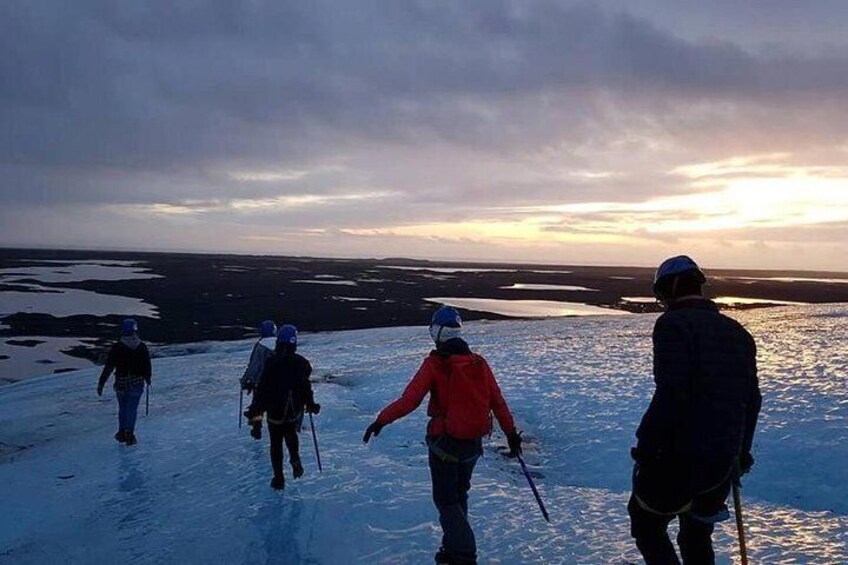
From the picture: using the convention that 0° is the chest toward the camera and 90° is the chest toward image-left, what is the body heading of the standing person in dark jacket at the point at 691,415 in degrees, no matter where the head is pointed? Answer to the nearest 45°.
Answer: approximately 135°

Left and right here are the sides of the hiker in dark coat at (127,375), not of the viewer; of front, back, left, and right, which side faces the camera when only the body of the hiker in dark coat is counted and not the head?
back

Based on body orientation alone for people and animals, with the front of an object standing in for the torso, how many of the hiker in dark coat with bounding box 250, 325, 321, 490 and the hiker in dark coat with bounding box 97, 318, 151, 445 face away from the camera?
2

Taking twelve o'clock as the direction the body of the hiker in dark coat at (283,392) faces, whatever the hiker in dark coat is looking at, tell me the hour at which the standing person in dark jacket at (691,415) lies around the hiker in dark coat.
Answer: The standing person in dark jacket is roughly at 5 o'clock from the hiker in dark coat.

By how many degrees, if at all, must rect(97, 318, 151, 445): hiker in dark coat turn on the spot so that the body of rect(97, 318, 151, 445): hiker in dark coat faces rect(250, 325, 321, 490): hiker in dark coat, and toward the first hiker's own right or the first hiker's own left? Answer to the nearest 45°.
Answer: approximately 135° to the first hiker's own right

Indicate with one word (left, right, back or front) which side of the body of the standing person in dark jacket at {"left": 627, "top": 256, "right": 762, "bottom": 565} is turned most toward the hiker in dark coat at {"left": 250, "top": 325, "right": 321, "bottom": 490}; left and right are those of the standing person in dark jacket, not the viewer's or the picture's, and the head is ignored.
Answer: front

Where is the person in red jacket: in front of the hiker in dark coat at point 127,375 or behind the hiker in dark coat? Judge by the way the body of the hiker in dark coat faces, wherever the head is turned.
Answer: behind

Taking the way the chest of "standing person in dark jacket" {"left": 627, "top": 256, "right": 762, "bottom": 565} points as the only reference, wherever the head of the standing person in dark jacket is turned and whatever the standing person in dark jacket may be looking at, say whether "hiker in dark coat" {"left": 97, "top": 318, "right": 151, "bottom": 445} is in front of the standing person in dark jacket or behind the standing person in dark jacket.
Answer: in front

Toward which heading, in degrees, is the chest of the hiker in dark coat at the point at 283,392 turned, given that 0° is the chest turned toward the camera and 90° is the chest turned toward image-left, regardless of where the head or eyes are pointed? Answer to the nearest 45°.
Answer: approximately 180°

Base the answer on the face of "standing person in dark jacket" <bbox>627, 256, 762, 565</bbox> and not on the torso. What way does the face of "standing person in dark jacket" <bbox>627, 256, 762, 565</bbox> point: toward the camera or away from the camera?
away from the camera
